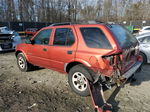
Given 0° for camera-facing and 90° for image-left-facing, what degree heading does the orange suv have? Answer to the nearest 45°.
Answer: approximately 135°

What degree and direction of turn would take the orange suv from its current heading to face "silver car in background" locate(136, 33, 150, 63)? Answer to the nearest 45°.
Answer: approximately 90° to its right
